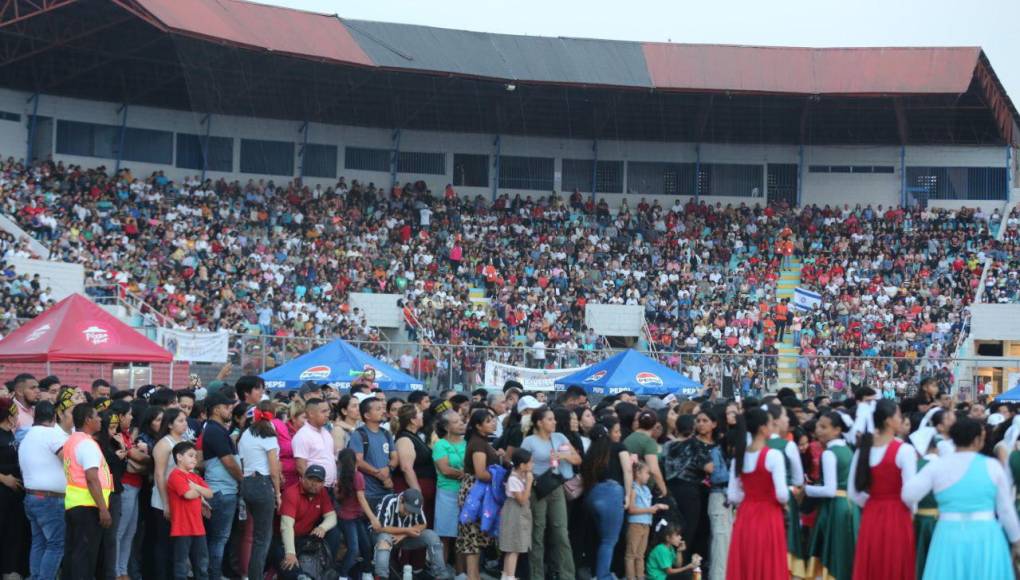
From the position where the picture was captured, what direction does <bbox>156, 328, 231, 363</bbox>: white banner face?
facing the viewer

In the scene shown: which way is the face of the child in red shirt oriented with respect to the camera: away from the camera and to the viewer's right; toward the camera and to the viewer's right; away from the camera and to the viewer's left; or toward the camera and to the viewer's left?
toward the camera and to the viewer's right

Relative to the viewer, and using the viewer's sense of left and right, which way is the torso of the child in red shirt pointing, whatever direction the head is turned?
facing the viewer and to the right of the viewer

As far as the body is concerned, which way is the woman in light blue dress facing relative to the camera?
away from the camera

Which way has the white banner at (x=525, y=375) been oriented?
toward the camera

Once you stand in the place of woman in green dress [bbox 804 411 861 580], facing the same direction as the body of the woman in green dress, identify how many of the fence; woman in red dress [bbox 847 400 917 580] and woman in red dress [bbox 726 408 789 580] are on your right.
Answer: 1

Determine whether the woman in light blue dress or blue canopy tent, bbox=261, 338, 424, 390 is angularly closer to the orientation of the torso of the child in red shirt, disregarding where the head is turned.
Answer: the woman in light blue dress

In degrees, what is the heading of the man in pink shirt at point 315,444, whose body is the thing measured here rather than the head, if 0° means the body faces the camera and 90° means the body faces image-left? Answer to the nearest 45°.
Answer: approximately 315°

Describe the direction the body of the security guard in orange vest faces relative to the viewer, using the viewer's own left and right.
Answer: facing to the right of the viewer
